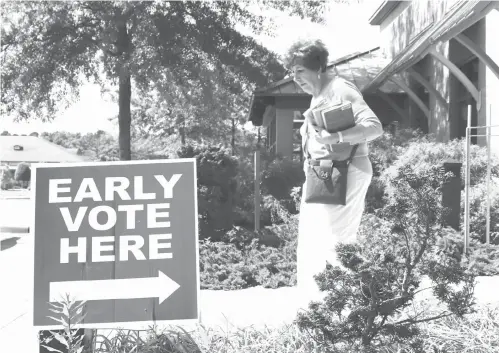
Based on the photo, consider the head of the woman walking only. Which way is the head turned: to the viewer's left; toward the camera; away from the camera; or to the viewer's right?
to the viewer's left

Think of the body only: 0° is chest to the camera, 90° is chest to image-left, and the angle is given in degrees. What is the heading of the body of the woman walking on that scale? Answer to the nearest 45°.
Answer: approximately 45°

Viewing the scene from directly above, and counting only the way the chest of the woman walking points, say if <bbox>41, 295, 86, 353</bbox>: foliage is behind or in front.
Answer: in front

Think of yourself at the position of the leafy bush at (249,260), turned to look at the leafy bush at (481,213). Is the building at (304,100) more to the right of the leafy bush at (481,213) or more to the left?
left

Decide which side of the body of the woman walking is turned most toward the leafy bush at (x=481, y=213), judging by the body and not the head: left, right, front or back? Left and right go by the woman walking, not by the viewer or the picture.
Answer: back
